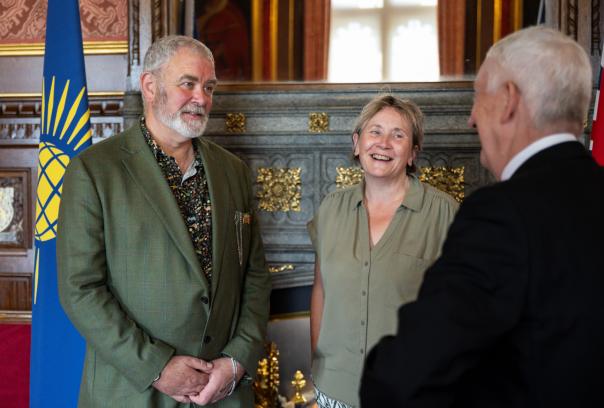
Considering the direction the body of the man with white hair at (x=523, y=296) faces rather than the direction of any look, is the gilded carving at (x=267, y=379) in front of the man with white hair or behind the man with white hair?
in front

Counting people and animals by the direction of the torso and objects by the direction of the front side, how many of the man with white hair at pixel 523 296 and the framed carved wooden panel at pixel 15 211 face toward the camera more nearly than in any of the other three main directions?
1

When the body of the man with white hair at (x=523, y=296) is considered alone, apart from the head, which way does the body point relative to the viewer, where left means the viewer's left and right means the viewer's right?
facing away from the viewer and to the left of the viewer

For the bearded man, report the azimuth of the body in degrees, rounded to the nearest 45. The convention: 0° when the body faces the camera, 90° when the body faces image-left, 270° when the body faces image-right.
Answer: approximately 315°

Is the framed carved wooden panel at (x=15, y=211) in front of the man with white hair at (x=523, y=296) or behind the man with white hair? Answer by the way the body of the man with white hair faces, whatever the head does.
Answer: in front

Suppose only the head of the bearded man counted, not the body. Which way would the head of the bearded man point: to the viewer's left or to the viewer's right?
to the viewer's right

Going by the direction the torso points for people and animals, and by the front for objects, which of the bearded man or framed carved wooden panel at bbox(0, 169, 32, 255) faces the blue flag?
the framed carved wooden panel

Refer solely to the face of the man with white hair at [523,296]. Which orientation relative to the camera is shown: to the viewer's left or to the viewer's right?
to the viewer's left

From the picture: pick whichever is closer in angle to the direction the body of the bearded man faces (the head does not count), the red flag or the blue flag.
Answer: the red flag

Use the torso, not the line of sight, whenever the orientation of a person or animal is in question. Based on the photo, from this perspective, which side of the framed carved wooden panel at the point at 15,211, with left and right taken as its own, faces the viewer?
front
